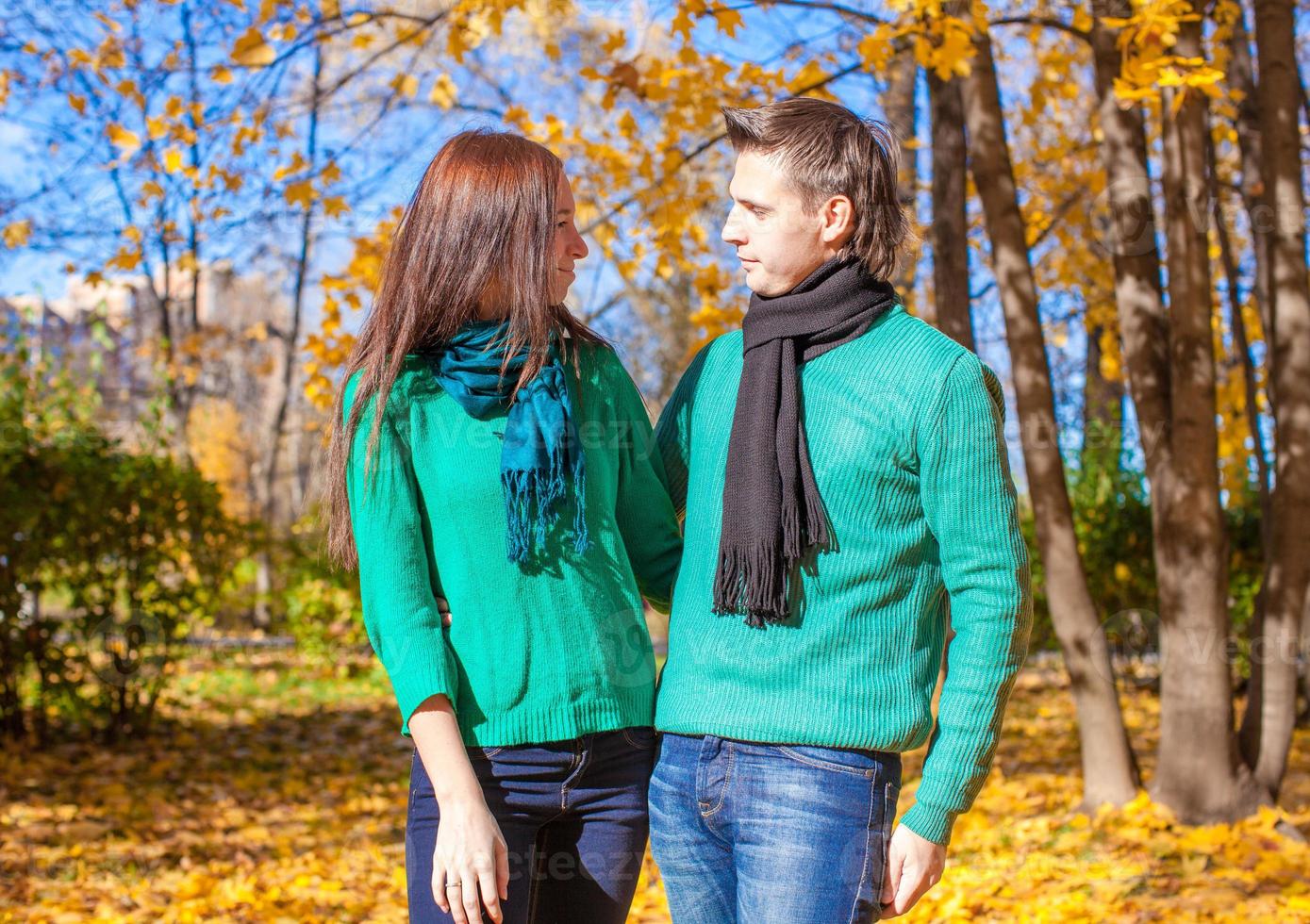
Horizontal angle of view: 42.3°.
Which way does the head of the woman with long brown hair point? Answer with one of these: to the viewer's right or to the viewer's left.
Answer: to the viewer's right

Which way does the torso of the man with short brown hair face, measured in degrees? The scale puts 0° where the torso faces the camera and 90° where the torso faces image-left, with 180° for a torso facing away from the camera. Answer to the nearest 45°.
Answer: approximately 45°

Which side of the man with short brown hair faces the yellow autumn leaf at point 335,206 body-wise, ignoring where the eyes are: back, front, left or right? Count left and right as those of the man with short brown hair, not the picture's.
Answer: right

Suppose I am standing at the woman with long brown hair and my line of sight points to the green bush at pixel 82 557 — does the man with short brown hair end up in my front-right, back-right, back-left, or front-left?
back-right

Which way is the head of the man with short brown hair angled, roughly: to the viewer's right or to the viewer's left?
to the viewer's left

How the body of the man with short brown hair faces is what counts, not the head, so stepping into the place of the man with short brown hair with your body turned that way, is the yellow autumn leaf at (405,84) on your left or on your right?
on your right

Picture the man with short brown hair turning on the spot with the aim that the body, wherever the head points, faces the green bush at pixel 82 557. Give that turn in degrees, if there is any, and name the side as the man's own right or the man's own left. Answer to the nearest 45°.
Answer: approximately 90° to the man's own right
